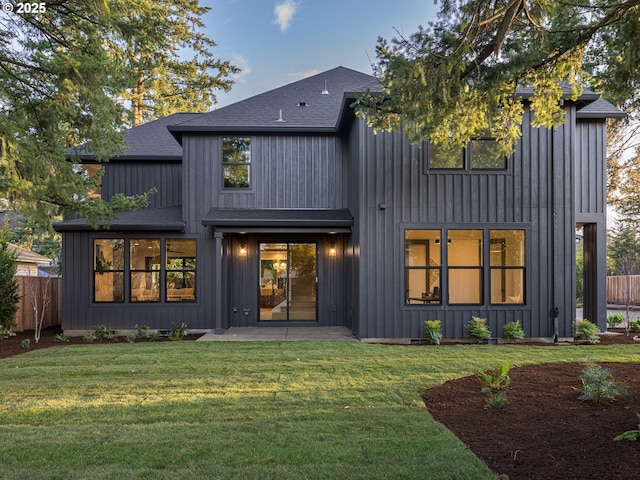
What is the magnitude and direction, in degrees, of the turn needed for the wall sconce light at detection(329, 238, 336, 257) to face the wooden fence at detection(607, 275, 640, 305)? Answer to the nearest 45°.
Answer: approximately 135° to its left

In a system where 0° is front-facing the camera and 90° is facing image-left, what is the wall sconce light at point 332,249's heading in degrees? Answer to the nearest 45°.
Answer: approximately 0°

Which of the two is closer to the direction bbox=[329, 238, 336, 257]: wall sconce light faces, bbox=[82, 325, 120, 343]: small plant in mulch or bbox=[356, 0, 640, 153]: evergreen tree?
the evergreen tree
